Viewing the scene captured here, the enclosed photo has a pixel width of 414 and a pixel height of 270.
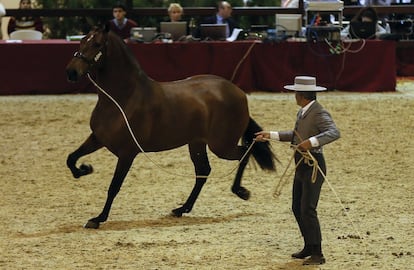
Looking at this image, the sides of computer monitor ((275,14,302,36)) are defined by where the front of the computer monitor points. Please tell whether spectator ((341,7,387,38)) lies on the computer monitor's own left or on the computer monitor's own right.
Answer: on the computer monitor's own right

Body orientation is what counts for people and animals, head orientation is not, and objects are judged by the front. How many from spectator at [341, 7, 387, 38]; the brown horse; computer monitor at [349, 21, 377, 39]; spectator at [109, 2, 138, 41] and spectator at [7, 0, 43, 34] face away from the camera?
1

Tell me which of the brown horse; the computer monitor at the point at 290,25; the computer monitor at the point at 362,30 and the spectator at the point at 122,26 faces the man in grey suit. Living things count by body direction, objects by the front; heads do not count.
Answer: the spectator

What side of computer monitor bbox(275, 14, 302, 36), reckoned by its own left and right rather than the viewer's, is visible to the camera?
back

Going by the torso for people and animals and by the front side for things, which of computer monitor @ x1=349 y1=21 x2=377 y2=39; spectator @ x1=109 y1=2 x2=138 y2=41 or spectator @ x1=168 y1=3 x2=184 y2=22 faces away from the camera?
the computer monitor

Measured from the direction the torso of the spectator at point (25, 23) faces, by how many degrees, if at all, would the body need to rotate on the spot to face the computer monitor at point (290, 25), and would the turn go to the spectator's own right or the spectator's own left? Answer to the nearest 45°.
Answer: approximately 45° to the spectator's own left

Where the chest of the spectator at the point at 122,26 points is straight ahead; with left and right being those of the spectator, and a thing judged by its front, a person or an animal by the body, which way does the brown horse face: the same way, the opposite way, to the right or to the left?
to the right

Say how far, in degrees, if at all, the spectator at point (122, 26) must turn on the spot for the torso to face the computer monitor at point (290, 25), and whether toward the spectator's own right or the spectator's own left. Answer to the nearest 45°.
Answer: approximately 90° to the spectator's own left

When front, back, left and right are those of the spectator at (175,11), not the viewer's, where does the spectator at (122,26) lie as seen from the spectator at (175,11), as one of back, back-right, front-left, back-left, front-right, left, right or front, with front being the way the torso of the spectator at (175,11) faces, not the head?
right

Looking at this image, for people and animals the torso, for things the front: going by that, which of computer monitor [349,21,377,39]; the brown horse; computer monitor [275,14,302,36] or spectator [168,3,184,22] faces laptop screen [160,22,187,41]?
the spectator

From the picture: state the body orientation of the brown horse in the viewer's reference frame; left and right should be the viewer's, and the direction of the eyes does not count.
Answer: facing to the left of the viewer

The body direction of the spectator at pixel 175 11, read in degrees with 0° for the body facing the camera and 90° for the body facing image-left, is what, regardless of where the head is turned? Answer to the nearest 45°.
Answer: approximately 0°

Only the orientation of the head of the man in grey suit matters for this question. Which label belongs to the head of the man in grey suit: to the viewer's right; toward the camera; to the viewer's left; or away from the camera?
to the viewer's left

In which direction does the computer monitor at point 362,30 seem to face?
away from the camera

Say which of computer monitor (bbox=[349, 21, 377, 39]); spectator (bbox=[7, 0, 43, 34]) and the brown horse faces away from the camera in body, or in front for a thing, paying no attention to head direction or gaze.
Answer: the computer monitor

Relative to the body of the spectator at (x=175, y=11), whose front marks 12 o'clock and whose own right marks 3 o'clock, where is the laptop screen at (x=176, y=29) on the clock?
The laptop screen is roughly at 12 o'clock from the spectator.

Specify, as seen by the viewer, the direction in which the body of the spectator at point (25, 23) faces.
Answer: toward the camera
